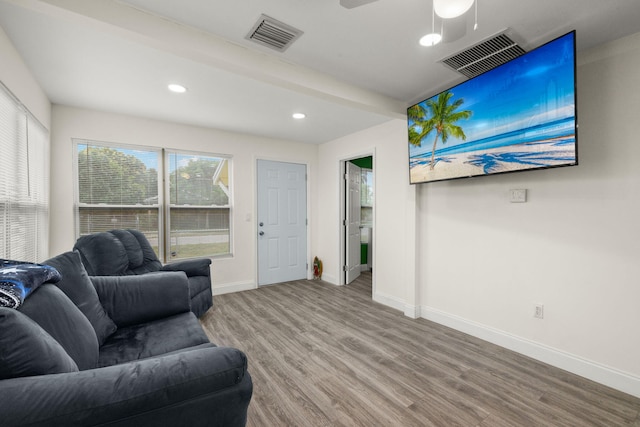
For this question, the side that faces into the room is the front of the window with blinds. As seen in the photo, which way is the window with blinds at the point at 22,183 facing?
to the viewer's right

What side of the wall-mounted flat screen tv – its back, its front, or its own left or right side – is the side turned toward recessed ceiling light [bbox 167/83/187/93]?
front

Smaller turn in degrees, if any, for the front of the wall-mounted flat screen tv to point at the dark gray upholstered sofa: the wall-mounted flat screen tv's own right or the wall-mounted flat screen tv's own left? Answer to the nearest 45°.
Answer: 0° — it already faces it

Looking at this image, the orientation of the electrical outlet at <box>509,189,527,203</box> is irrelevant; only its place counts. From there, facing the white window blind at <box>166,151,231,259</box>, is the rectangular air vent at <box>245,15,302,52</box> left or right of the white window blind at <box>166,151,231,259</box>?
left

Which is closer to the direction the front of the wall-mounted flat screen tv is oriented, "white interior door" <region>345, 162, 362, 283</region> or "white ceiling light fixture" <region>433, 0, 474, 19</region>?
the white ceiling light fixture

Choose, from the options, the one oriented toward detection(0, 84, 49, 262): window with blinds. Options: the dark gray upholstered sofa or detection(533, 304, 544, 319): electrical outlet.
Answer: the electrical outlet

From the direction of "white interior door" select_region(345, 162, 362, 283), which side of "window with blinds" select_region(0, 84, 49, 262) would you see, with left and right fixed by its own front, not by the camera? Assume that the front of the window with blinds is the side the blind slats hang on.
front

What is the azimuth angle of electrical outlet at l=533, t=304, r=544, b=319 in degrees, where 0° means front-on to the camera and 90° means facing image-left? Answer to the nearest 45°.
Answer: approximately 45°

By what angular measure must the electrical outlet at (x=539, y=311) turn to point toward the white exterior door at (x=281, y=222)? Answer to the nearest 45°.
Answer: approximately 45° to its right

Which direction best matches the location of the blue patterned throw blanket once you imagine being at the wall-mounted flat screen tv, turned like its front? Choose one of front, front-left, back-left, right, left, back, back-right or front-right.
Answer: front

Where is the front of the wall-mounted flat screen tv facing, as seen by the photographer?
facing the viewer and to the left of the viewer

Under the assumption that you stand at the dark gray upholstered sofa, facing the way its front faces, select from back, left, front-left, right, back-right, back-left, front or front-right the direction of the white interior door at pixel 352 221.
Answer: front-left

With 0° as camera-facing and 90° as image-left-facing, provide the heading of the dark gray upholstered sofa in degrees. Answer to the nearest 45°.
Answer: approximately 270°

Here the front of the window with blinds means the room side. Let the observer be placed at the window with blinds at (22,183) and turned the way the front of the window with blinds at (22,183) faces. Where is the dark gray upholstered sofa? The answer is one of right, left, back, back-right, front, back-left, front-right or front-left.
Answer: right

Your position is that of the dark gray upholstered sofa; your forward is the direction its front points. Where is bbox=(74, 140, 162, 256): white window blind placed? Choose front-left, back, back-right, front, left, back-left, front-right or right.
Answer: left
